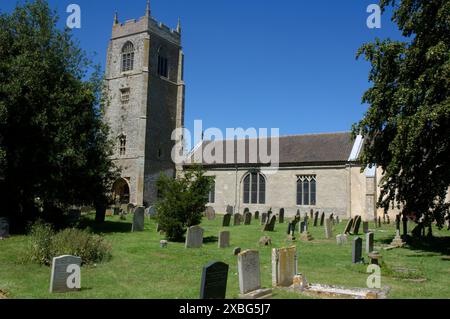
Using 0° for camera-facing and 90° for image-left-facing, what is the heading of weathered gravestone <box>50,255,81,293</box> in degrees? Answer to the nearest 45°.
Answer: approximately 0°

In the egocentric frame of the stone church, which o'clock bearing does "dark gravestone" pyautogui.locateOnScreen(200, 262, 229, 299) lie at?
The dark gravestone is roughly at 10 o'clock from the stone church.

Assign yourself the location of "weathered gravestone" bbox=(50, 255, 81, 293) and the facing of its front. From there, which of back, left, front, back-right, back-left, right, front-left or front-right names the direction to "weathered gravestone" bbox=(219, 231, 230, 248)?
back-left

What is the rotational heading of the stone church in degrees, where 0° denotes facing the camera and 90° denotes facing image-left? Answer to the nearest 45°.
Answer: approximately 45°

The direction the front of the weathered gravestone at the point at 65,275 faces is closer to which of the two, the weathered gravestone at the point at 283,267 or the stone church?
the weathered gravestone

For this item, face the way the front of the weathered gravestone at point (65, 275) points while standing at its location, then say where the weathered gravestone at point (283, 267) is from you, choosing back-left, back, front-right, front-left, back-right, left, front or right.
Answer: left

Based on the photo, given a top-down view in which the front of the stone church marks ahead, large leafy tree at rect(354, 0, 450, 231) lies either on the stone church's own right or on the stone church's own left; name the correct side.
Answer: on the stone church's own left

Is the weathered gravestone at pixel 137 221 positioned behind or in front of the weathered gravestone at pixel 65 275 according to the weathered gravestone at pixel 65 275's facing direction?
behind

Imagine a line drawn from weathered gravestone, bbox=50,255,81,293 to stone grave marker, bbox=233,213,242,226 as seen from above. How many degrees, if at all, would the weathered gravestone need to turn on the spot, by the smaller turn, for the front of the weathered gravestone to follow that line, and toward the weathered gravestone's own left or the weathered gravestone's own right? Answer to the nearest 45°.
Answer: approximately 135° to the weathered gravestone's own left

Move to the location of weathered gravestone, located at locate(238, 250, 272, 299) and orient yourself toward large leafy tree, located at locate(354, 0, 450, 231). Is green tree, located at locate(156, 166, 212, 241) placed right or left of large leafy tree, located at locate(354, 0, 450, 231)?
left

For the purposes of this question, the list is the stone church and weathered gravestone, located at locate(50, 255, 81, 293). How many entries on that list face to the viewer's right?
0

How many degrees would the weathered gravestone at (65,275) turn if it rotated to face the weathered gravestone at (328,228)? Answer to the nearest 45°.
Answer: approximately 135° to its left

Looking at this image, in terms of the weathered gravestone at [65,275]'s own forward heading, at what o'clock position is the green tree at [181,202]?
The green tree is roughly at 7 o'clock from the weathered gravestone.

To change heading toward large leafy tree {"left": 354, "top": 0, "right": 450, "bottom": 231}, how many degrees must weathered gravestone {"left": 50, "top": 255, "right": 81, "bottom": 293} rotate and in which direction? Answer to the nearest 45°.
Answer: approximately 90° to its left
